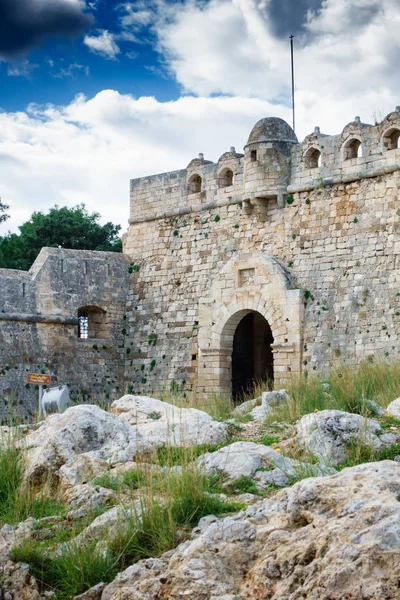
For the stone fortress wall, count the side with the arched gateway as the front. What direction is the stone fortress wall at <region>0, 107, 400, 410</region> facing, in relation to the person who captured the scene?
facing the viewer and to the left of the viewer

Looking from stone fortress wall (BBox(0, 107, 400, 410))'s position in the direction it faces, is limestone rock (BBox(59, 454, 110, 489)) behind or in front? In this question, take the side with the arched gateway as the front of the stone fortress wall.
in front

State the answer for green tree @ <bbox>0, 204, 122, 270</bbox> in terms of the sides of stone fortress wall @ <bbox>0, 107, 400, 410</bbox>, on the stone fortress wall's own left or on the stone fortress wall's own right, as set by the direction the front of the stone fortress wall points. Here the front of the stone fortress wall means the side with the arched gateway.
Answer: on the stone fortress wall's own right

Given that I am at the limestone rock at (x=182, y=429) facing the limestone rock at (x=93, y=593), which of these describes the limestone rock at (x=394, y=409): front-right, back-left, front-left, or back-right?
back-left

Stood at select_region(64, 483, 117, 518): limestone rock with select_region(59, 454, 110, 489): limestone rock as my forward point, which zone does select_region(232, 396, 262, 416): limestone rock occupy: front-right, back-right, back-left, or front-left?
front-right

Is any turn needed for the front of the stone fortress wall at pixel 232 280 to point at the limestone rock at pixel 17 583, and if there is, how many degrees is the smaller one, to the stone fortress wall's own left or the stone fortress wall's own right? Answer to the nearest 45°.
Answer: approximately 45° to the stone fortress wall's own left

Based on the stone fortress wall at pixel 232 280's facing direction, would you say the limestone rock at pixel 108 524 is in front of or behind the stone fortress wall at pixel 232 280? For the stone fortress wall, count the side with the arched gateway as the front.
in front

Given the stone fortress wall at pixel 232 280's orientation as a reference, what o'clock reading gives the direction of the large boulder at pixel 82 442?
The large boulder is roughly at 11 o'clock from the stone fortress wall.

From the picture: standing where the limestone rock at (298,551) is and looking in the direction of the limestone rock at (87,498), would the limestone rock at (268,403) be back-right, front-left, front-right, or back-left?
front-right

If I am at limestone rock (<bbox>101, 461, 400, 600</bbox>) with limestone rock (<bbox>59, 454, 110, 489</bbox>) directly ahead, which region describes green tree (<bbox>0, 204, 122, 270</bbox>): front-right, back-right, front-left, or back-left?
front-right

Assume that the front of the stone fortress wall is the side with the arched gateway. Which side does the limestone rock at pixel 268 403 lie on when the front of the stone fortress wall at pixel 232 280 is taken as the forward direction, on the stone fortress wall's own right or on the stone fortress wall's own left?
on the stone fortress wall's own left
